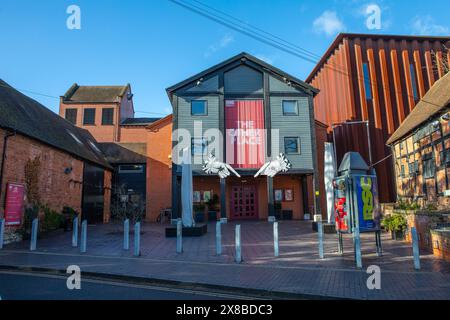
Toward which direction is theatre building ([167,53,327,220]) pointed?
toward the camera

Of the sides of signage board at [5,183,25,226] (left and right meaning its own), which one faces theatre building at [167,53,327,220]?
left

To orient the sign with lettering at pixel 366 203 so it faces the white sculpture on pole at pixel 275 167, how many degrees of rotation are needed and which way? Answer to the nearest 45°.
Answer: approximately 135° to its right

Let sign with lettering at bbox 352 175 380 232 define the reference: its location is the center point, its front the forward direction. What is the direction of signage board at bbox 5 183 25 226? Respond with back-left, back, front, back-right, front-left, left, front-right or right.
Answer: right

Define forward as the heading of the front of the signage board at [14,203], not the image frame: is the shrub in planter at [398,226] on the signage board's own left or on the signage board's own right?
on the signage board's own left

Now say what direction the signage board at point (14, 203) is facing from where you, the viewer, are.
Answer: facing the viewer

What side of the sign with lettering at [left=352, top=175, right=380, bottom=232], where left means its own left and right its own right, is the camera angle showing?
front

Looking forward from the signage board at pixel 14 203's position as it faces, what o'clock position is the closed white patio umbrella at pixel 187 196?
The closed white patio umbrella is roughly at 10 o'clock from the signage board.

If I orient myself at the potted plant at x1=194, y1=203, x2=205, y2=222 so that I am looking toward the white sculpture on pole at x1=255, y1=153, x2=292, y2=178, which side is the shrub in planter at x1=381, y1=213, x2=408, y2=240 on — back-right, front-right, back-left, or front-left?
front-right

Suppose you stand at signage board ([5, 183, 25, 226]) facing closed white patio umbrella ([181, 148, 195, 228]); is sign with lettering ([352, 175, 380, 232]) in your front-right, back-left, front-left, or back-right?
front-right

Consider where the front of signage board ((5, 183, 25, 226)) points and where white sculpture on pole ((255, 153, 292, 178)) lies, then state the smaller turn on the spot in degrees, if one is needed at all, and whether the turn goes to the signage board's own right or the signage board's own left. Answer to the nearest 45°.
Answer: approximately 90° to the signage board's own left

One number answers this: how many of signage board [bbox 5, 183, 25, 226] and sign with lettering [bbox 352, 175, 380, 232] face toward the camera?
2

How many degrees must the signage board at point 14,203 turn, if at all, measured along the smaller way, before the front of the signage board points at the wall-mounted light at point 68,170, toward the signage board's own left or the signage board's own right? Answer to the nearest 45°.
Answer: approximately 135° to the signage board's own left

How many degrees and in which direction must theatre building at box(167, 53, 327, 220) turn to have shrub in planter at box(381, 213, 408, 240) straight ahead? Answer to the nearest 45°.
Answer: approximately 45° to its left

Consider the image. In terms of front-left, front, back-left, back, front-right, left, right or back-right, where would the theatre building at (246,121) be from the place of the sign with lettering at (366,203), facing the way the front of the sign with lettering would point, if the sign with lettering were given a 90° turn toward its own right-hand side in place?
front-right
